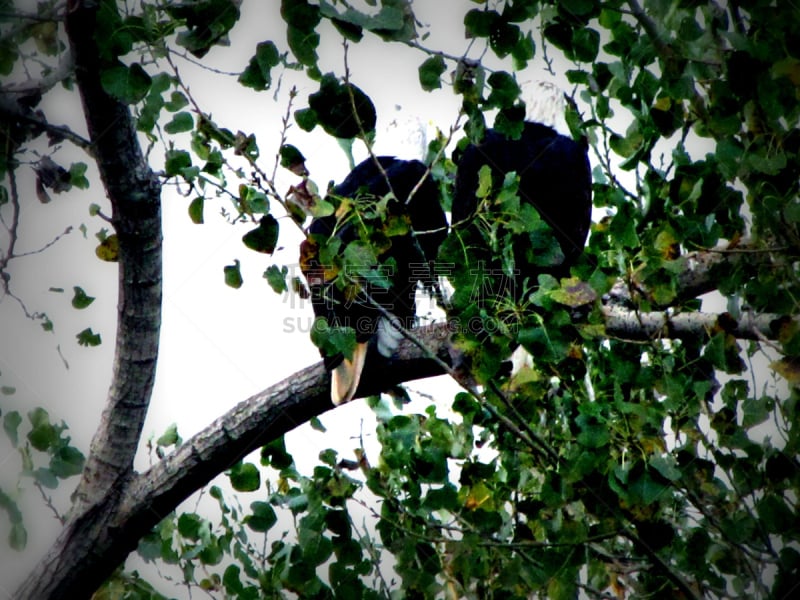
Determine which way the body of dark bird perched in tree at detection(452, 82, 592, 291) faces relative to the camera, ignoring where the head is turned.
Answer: away from the camera
